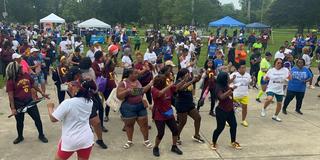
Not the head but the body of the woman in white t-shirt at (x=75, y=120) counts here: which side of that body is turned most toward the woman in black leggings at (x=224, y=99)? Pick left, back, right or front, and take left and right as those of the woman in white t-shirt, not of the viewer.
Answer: right

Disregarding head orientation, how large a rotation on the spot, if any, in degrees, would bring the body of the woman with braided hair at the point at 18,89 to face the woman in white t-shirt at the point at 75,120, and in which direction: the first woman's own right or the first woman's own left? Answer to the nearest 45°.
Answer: approximately 45° to the first woman's own right

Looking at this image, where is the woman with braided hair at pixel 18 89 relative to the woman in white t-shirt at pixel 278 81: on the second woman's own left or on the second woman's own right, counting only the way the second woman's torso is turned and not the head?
on the second woman's own right

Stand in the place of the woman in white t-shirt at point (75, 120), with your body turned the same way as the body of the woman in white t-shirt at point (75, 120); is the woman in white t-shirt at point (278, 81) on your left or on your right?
on your right

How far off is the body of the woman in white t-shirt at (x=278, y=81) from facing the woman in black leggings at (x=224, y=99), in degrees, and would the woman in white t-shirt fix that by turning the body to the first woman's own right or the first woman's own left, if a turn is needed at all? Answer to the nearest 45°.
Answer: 0° — they already face them

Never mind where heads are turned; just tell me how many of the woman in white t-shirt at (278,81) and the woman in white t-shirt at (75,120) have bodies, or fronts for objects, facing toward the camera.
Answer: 1
